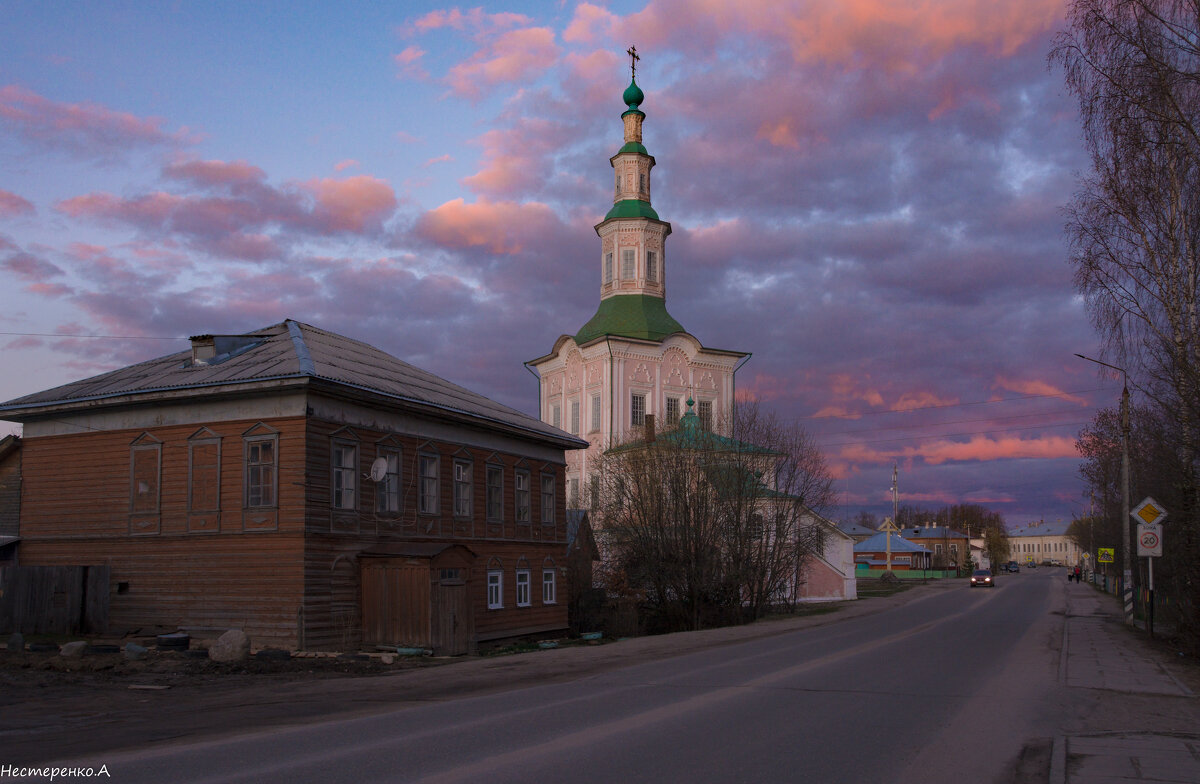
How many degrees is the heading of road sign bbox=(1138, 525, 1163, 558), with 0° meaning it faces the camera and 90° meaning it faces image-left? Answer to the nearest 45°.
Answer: approximately 0°

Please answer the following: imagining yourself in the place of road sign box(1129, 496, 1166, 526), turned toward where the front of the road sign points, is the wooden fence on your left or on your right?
on your right

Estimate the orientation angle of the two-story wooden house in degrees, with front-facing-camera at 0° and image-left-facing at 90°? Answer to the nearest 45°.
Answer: approximately 315°

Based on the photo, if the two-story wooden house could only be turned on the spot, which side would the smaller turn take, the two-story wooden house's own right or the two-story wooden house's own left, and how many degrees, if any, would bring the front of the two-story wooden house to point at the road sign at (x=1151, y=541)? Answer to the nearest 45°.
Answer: approximately 45° to the two-story wooden house's own left

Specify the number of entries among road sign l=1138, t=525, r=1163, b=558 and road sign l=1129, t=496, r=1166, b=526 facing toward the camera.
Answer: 2

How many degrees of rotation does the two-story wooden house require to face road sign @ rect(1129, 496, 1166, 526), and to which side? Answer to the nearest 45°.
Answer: approximately 45° to its left
